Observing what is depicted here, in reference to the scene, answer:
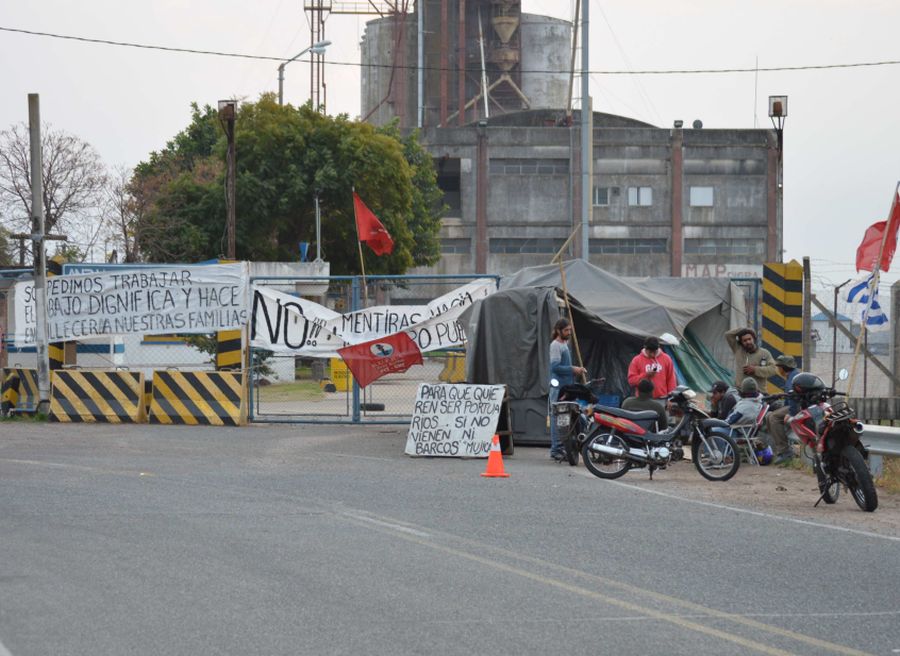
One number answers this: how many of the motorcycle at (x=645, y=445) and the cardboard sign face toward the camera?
1

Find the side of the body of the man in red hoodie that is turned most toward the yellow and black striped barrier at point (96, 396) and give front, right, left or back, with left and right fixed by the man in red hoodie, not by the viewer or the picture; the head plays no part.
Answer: right

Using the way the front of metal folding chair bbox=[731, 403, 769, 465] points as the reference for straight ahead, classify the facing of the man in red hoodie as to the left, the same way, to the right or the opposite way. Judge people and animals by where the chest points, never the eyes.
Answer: to the left

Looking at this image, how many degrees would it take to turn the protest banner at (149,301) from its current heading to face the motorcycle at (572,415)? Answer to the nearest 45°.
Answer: approximately 45° to its left

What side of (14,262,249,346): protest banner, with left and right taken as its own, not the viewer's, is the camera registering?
front

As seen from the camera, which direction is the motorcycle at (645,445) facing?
to the viewer's right

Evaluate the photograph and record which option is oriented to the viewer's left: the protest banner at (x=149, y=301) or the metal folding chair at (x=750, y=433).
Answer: the metal folding chair

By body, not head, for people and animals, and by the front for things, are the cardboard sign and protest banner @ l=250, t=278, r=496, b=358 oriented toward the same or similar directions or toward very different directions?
same or similar directions

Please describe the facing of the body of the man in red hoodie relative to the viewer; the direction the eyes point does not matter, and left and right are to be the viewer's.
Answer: facing the viewer

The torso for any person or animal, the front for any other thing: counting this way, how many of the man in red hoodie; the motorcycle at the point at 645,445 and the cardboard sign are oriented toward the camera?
2

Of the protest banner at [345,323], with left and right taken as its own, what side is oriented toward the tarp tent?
left

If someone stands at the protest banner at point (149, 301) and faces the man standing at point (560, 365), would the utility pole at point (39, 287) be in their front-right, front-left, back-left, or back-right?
back-right

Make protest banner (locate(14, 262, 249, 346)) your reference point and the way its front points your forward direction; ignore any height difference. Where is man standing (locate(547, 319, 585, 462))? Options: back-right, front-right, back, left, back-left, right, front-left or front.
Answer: front-left

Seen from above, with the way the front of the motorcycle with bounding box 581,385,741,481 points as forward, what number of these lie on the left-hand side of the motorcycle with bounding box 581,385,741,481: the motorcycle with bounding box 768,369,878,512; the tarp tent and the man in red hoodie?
2

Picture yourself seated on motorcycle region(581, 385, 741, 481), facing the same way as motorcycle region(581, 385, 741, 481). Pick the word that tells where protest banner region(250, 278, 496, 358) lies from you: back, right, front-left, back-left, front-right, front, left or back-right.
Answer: back-left

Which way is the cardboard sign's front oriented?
toward the camera
